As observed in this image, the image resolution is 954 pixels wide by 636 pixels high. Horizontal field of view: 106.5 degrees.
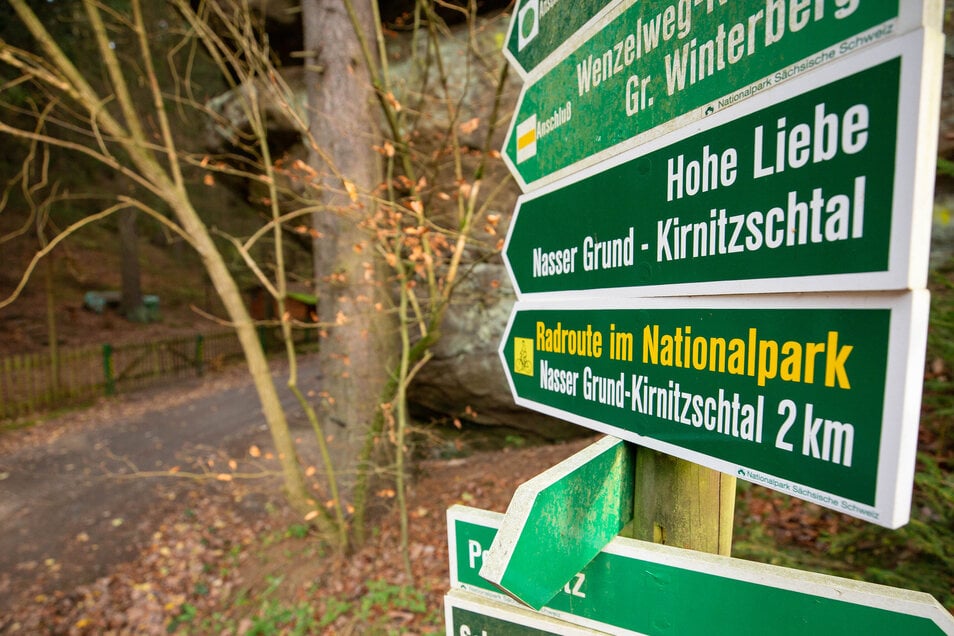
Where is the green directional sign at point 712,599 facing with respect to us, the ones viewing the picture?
facing the viewer and to the left of the viewer

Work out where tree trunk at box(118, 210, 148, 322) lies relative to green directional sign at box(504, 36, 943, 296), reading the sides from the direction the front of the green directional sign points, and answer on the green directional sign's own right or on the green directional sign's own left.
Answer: on the green directional sign's own right

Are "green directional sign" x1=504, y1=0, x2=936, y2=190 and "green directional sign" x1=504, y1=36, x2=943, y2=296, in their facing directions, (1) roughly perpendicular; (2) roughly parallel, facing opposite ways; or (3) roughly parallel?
roughly parallel

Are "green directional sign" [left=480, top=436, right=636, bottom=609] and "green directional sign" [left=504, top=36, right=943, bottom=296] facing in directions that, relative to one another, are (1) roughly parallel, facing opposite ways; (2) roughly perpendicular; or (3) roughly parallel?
roughly perpendicular

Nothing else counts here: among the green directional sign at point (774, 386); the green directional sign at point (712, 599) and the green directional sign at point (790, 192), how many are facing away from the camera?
0

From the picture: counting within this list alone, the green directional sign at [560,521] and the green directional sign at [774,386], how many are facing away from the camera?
0

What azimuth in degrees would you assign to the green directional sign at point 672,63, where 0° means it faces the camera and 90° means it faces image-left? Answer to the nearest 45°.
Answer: approximately 45°

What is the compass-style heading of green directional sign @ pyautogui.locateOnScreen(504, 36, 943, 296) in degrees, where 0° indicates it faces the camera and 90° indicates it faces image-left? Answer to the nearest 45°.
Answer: approximately 45°

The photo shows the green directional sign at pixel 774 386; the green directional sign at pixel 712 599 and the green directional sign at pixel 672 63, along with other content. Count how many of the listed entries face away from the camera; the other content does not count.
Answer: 0
